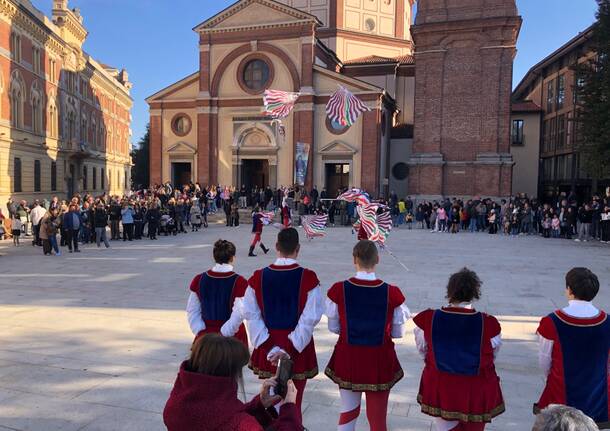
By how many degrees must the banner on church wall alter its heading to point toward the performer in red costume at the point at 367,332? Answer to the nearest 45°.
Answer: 0° — it already faces them

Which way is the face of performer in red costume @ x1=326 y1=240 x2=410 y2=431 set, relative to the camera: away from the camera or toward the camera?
away from the camera

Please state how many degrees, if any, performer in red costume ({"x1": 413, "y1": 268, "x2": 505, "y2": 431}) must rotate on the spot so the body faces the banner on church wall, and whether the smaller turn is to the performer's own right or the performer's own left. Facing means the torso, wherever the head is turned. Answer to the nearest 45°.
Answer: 0° — they already face it

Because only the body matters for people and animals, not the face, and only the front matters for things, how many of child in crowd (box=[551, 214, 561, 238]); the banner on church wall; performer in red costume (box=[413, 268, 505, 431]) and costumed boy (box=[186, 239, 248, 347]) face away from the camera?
2

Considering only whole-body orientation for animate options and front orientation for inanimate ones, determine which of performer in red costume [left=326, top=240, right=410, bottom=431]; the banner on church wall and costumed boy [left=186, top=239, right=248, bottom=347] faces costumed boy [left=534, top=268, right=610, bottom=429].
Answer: the banner on church wall

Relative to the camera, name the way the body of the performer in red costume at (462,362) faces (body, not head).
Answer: away from the camera

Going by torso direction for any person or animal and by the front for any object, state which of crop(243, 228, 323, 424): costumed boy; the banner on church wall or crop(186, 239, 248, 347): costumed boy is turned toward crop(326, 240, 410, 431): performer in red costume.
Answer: the banner on church wall

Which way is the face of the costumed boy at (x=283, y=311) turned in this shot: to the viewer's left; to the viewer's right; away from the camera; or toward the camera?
away from the camera

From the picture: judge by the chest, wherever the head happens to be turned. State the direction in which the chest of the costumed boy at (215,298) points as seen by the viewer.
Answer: away from the camera

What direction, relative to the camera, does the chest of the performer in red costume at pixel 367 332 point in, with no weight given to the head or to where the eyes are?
away from the camera

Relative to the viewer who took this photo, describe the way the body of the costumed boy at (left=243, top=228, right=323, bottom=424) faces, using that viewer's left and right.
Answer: facing away from the viewer

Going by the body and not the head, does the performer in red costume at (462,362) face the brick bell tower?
yes

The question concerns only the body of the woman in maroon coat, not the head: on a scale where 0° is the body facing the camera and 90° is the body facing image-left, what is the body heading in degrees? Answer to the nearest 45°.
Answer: approximately 225°
